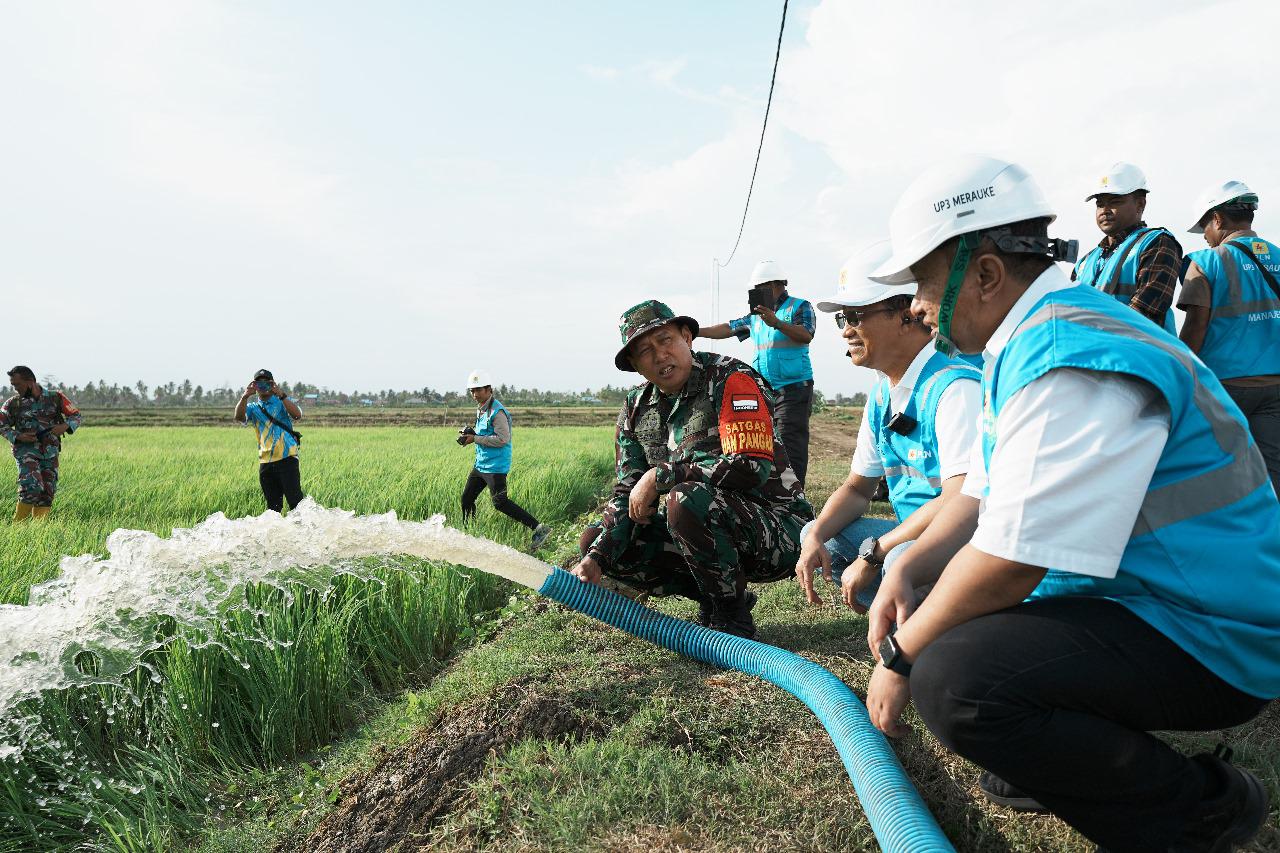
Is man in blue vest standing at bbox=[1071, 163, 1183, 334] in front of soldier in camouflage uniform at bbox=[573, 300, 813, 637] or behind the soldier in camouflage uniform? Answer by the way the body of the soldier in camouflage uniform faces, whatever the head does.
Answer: behind

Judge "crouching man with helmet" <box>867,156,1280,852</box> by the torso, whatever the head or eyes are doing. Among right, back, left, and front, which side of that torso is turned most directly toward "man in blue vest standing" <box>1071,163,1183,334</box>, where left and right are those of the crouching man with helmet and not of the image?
right

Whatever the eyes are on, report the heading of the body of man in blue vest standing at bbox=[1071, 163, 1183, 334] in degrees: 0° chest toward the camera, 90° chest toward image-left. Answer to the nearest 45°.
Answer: approximately 45°

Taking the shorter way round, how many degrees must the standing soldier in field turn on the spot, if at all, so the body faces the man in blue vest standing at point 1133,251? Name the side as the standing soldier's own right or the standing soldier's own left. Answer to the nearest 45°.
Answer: approximately 45° to the standing soldier's own left

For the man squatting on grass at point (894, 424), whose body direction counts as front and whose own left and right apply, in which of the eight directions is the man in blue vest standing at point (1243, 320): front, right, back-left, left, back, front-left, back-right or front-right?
back

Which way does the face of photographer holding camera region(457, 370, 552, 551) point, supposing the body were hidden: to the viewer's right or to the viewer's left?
to the viewer's left

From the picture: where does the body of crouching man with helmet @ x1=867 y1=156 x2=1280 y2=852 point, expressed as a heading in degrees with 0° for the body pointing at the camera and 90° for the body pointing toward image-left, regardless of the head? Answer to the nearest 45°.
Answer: approximately 90°
